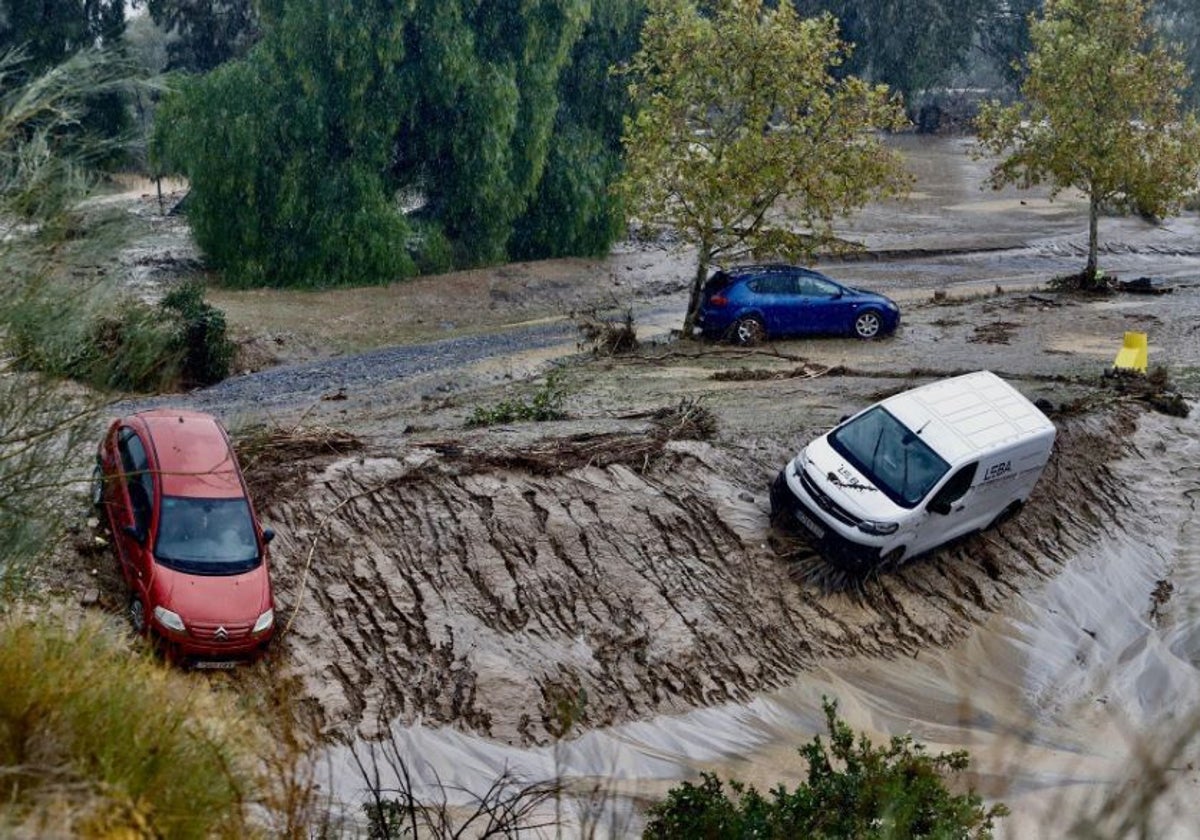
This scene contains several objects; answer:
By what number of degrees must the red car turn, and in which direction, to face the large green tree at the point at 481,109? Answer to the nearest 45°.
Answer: approximately 180°

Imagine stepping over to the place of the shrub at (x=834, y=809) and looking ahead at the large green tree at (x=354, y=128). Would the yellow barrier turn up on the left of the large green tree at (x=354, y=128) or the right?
right

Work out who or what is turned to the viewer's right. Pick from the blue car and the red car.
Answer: the blue car

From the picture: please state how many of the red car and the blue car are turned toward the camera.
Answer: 1

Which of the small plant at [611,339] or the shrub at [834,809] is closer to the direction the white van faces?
the shrub

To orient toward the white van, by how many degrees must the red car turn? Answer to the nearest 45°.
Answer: approximately 90° to its left

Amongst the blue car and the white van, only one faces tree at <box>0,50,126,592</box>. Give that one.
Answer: the white van

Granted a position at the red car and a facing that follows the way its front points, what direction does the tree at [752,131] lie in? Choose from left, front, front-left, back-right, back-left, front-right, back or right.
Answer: back-left

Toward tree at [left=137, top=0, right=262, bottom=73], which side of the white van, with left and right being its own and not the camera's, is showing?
right

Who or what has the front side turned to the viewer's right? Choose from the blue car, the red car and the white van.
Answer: the blue car

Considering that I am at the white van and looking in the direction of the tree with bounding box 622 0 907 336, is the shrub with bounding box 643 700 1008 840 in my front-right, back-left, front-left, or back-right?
back-left

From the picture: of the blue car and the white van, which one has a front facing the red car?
the white van

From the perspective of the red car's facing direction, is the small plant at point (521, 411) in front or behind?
behind

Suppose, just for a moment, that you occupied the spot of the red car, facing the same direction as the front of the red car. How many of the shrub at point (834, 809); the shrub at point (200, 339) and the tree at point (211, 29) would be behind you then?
2

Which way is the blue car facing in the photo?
to the viewer's right

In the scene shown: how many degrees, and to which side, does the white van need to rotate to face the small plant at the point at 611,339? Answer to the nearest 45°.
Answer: approximately 90° to its right
